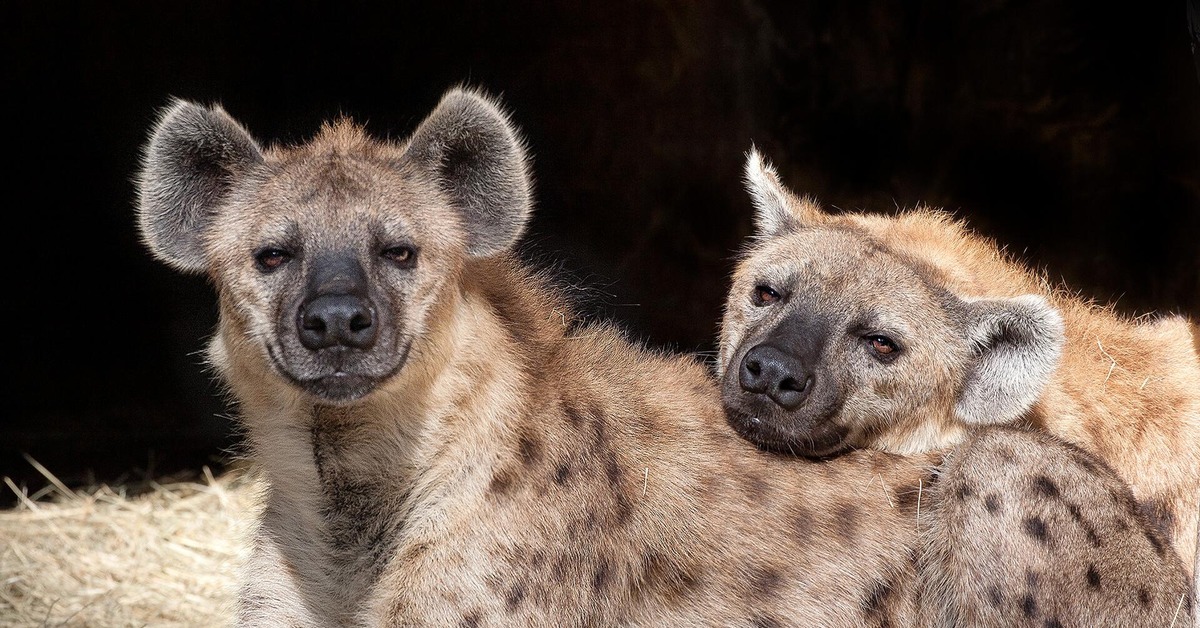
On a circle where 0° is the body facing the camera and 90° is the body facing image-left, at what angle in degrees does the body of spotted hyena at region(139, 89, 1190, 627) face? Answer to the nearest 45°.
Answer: approximately 45°

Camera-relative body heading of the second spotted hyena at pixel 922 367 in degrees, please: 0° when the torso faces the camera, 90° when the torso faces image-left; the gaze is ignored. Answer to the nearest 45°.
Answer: approximately 45°
